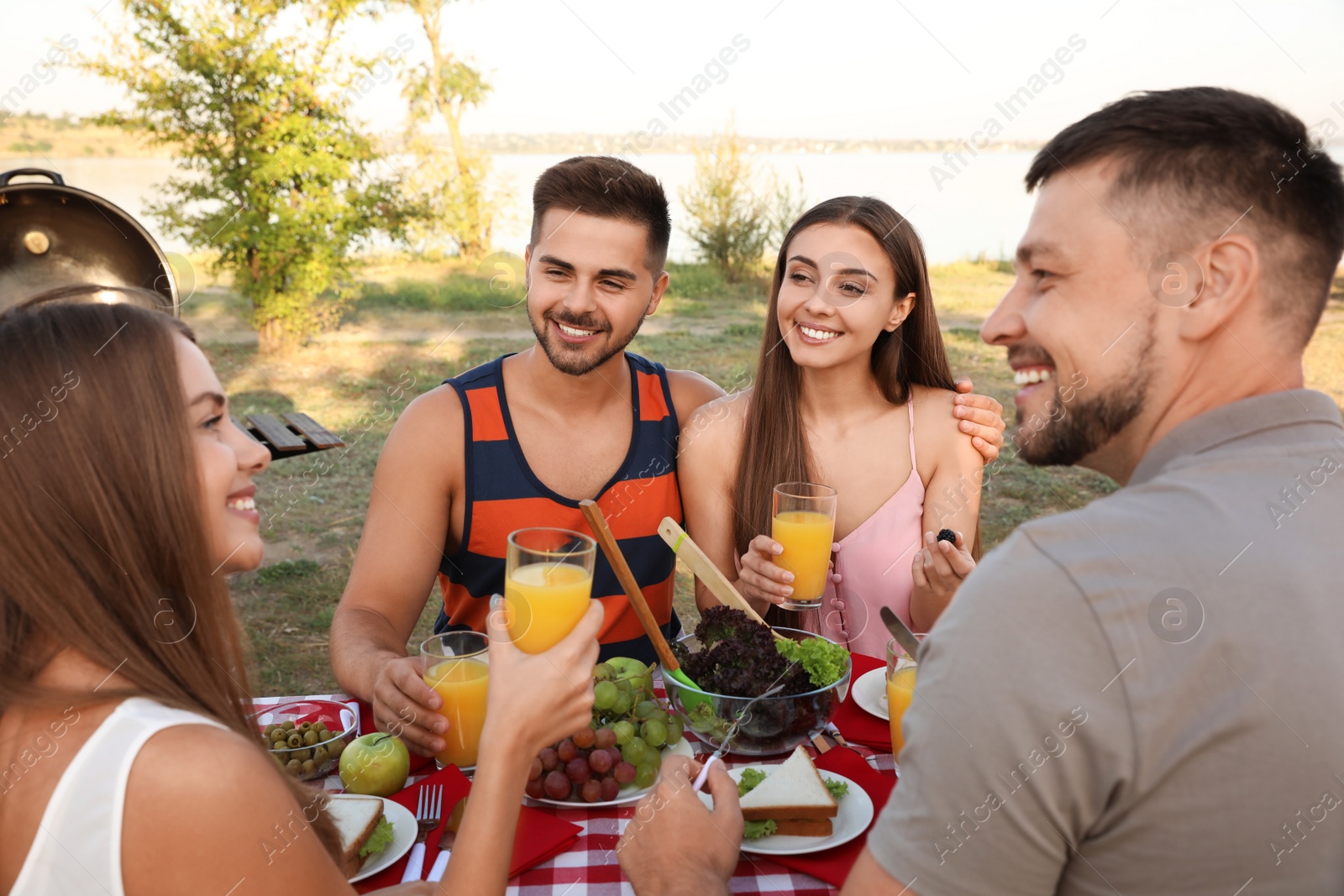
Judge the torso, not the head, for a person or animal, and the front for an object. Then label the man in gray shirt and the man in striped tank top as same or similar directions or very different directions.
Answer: very different directions

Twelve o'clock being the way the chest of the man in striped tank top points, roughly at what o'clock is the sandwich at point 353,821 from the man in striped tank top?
The sandwich is roughly at 12 o'clock from the man in striped tank top.

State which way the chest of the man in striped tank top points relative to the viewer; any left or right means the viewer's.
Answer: facing the viewer

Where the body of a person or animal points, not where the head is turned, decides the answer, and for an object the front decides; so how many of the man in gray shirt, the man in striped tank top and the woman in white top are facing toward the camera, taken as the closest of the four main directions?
1

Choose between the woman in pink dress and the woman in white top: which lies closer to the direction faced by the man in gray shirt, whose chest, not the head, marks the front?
the woman in pink dress

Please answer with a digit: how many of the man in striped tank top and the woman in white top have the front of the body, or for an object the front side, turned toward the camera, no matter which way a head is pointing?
1

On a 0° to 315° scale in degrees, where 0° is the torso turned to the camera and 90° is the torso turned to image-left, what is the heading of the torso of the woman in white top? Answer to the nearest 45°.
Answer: approximately 225°

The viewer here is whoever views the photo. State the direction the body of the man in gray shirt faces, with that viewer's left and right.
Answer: facing away from the viewer and to the left of the viewer

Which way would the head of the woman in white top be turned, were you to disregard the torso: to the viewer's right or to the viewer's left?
to the viewer's right

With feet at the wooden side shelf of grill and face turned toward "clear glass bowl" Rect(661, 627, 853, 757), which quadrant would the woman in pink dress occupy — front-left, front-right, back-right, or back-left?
front-left

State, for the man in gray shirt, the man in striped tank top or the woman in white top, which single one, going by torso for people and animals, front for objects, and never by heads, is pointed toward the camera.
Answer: the man in striped tank top

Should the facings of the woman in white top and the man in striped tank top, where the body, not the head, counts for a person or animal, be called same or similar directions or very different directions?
very different directions

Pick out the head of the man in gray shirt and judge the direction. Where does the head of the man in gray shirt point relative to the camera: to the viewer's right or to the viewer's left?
to the viewer's left

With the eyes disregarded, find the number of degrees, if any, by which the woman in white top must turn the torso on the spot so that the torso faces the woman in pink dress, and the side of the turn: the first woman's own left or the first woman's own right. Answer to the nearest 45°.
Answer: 0° — they already face them

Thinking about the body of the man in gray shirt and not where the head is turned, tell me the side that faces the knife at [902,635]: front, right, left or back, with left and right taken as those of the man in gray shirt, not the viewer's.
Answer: front
